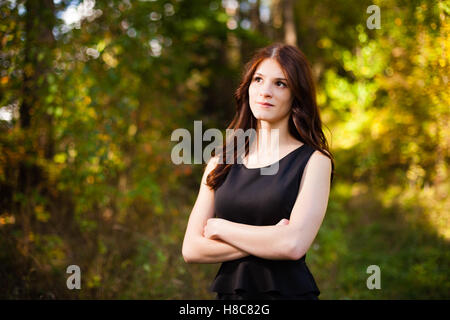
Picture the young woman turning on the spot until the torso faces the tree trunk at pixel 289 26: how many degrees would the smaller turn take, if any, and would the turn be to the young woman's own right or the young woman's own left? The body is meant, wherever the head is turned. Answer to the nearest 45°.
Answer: approximately 135° to the young woman's own right
